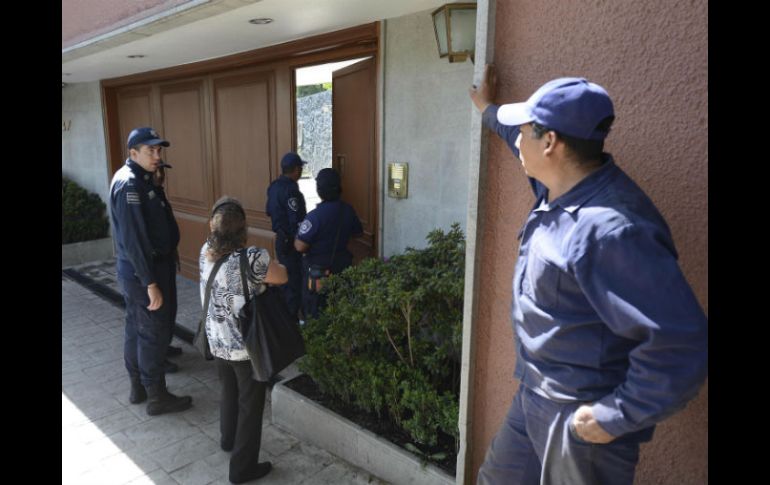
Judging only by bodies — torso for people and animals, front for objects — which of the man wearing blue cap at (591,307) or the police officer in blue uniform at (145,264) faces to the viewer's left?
the man wearing blue cap

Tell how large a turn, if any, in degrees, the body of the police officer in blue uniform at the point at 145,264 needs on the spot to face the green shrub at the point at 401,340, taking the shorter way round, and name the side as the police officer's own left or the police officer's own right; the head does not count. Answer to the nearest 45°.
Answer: approximately 45° to the police officer's own right

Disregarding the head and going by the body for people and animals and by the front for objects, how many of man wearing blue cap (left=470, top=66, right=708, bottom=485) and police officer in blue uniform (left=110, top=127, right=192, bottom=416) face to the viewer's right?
1

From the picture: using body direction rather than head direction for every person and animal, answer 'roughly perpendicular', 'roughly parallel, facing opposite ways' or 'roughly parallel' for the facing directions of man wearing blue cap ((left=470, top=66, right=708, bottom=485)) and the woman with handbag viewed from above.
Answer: roughly perpendicular

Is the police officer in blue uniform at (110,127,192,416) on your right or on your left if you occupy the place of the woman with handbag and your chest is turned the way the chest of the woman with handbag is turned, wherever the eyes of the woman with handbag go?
on your left

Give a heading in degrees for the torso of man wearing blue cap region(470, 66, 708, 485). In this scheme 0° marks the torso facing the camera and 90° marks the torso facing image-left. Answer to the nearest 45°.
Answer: approximately 90°

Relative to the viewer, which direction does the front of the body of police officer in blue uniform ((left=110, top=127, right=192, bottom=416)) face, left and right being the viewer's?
facing to the right of the viewer

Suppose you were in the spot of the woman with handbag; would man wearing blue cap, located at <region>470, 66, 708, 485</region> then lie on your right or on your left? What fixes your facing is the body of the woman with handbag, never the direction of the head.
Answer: on your right

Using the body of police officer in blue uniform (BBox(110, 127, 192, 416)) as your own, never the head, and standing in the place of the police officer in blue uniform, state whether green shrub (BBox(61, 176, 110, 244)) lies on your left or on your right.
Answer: on your left

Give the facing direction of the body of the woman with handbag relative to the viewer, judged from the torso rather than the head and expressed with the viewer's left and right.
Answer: facing away from the viewer and to the right of the viewer

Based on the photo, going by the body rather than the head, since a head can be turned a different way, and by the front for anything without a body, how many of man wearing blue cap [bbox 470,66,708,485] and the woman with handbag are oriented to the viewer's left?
1

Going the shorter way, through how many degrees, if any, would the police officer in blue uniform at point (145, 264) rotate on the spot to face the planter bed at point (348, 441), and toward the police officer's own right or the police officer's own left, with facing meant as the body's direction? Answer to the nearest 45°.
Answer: approximately 45° to the police officer's own right
